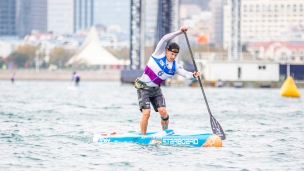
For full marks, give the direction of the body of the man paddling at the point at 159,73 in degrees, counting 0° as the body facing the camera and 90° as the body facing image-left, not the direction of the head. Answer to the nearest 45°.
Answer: approximately 315°
